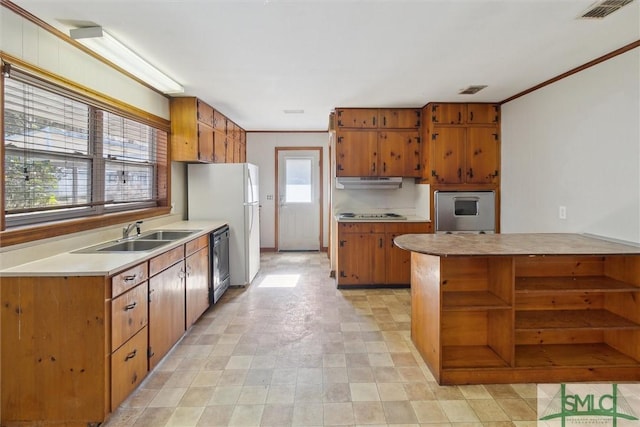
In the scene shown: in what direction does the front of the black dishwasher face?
to the viewer's right

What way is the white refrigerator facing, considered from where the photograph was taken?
facing to the right of the viewer

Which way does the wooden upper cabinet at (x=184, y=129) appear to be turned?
to the viewer's right

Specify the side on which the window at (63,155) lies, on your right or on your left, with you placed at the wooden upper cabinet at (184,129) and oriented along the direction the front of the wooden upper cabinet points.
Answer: on your right

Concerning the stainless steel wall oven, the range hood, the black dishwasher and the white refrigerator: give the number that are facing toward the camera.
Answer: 2

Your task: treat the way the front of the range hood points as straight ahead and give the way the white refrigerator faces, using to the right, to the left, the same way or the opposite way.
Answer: to the left

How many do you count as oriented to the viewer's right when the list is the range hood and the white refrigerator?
1

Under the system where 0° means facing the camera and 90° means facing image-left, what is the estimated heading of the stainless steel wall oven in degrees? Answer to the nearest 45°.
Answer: approximately 0°
